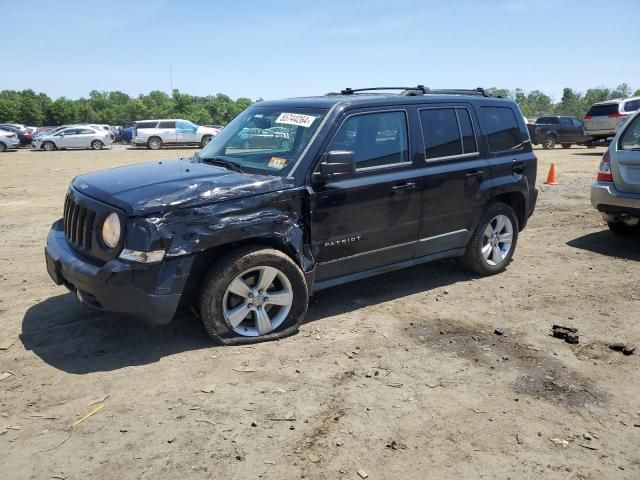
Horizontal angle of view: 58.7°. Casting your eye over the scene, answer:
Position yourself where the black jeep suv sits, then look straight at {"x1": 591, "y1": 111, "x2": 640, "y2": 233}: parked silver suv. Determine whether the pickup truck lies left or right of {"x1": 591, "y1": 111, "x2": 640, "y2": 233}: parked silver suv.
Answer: left

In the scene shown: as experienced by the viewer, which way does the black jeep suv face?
facing the viewer and to the left of the viewer

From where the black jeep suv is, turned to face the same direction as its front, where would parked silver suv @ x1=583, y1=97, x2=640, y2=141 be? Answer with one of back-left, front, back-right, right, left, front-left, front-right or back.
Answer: back

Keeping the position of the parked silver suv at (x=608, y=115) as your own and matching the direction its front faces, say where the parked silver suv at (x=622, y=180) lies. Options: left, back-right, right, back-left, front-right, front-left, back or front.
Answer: back-right

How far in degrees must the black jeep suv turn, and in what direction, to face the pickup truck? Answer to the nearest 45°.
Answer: approximately 180°

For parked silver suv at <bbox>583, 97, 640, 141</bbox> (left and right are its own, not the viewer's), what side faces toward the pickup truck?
left

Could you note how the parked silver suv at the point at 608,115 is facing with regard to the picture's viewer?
facing away from the viewer and to the right of the viewer

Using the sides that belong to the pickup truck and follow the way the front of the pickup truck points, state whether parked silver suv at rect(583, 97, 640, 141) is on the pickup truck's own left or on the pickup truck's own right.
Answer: on the pickup truck's own right
